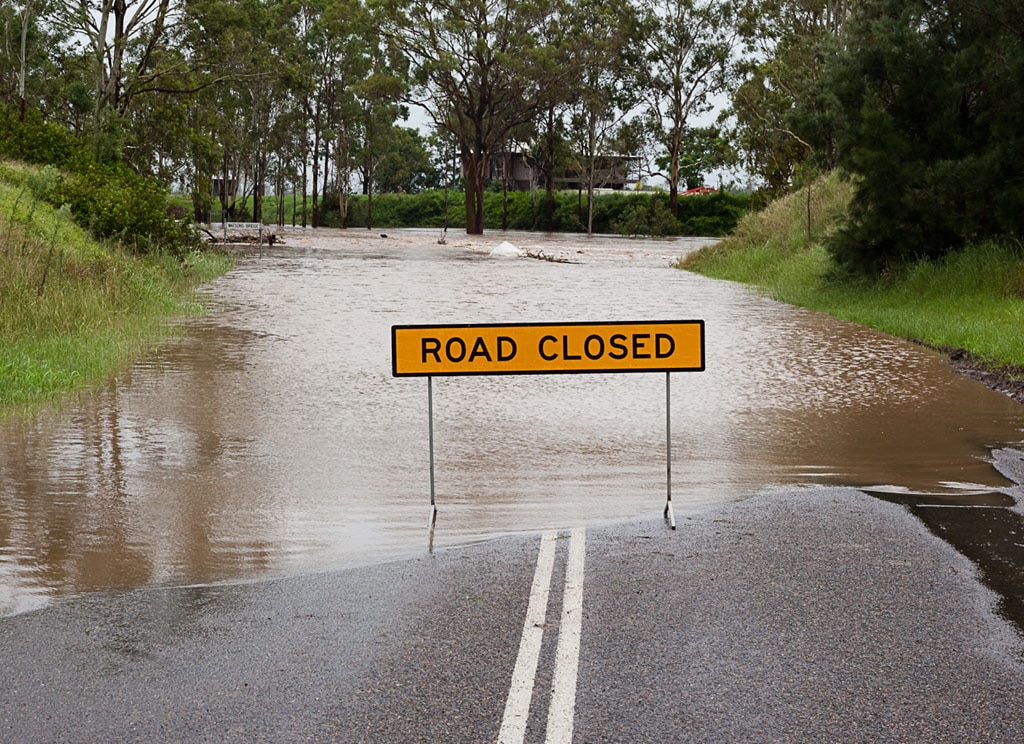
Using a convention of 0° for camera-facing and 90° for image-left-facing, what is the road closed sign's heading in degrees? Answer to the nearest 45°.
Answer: approximately 0°

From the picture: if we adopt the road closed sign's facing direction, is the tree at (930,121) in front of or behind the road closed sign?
behind

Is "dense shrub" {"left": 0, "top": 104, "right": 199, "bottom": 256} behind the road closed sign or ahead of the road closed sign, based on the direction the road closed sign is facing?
behind
